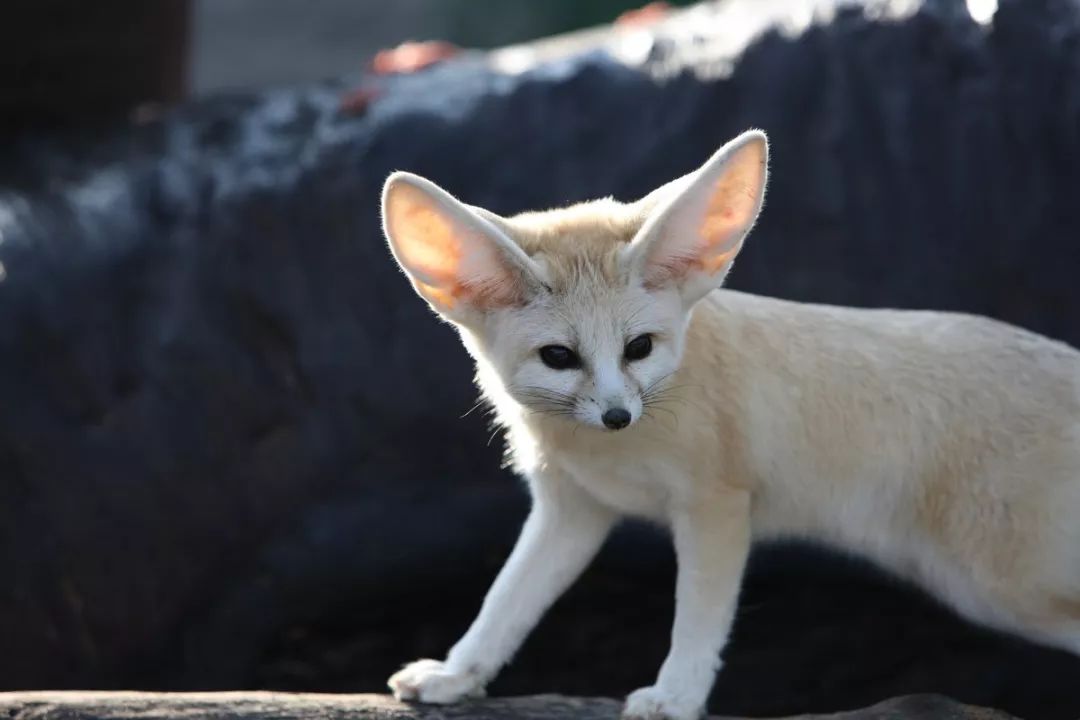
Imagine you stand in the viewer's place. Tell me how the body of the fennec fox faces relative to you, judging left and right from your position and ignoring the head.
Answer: facing to the left of the viewer
